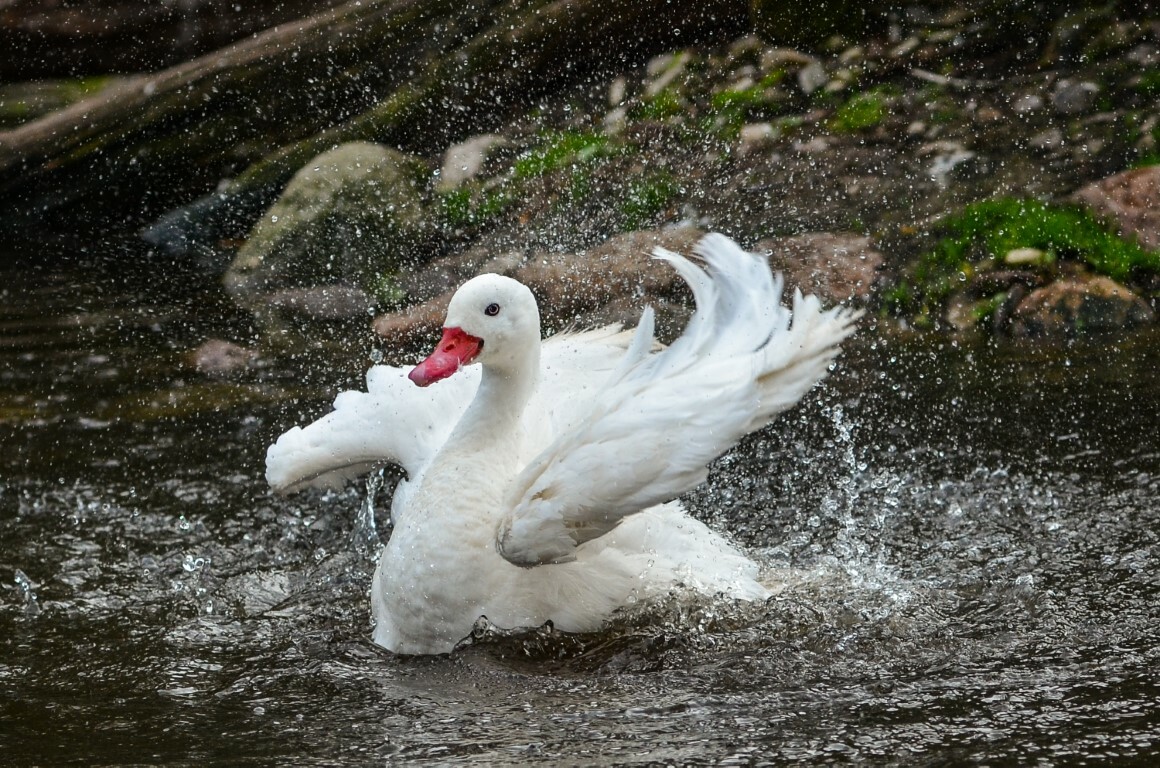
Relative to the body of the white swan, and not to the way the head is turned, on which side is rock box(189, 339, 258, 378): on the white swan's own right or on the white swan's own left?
on the white swan's own right

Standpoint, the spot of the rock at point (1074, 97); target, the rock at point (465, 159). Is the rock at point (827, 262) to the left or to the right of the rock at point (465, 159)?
left

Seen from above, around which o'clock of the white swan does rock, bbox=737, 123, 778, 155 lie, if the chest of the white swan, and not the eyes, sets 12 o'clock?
The rock is roughly at 5 o'clock from the white swan.

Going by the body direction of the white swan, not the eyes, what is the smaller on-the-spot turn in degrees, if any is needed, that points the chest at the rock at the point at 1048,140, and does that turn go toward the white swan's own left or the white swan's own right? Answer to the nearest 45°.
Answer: approximately 180°

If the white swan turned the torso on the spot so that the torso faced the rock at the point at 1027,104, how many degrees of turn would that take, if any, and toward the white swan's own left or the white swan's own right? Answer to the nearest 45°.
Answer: approximately 180°

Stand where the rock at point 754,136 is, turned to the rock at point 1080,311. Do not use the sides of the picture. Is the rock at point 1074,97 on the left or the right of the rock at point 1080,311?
left

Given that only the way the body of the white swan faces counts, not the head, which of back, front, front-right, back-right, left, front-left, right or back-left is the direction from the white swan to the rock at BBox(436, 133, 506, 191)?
back-right

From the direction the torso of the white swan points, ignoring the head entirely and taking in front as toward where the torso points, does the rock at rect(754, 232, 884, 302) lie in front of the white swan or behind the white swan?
behind

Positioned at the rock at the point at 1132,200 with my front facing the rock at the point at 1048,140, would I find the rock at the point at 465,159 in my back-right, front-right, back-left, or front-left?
front-left

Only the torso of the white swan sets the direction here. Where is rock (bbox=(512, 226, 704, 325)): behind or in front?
behind

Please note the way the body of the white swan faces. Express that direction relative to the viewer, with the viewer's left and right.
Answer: facing the viewer and to the left of the viewer

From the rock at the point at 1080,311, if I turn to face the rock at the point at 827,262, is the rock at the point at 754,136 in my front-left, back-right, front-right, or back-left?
front-right

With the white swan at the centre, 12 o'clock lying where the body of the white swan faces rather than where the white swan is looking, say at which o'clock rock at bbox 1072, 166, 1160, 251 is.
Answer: The rock is roughly at 6 o'clock from the white swan.

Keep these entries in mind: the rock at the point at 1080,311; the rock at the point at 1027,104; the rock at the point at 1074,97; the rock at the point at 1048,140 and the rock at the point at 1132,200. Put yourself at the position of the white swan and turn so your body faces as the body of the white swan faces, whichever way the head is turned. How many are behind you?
5

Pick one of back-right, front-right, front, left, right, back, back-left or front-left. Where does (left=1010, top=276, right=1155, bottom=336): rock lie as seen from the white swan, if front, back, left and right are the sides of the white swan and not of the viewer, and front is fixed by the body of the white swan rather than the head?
back

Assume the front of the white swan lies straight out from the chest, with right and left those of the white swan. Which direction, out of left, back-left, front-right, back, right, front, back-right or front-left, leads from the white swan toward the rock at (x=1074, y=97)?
back

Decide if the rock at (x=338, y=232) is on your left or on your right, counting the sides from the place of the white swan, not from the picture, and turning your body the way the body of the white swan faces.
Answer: on your right
